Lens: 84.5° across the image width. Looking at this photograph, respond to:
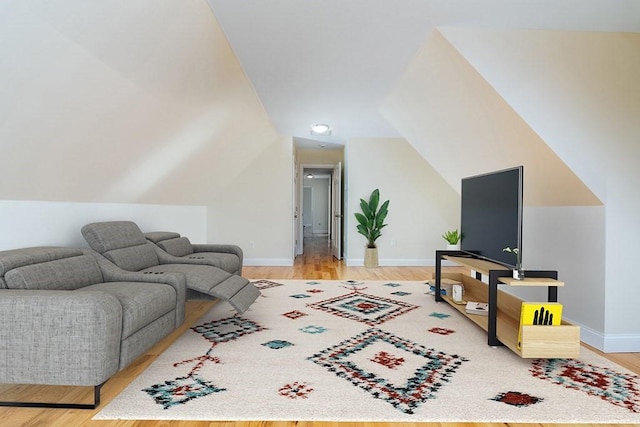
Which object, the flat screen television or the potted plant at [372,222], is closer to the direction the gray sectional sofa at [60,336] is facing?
the flat screen television

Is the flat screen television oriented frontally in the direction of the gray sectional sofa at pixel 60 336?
yes

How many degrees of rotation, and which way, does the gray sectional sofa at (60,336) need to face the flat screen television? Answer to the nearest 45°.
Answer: approximately 45° to its left

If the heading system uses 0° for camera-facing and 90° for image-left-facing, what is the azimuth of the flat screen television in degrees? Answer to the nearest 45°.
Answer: approximately 45°
